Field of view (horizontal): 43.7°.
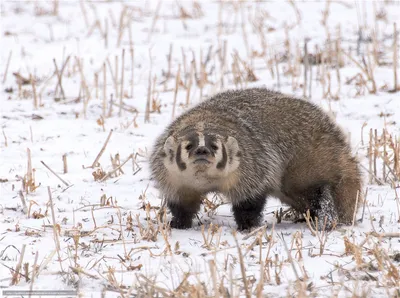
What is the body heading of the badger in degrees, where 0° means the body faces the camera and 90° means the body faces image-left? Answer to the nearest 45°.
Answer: approximately 45°
